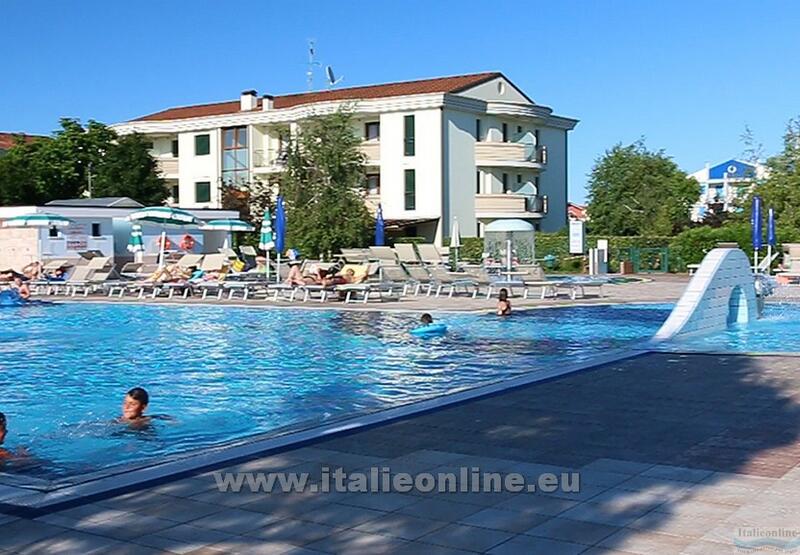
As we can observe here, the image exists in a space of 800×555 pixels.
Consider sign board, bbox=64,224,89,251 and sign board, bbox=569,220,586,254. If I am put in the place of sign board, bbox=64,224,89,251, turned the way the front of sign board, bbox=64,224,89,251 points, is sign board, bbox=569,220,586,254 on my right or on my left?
on my left

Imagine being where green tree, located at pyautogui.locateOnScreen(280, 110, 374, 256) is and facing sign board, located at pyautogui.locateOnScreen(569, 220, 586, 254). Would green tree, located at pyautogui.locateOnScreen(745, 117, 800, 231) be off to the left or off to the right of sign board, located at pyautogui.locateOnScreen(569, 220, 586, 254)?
left

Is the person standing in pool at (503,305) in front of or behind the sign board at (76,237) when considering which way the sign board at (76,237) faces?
in front

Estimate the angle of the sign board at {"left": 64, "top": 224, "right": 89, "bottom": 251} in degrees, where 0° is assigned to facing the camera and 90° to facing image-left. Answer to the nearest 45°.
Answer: approximately 0°

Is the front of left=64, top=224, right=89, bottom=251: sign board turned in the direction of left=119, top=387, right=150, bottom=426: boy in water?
yes

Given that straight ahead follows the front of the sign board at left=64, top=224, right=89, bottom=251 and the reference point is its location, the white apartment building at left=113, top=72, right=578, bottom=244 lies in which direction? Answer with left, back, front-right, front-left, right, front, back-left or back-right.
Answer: left

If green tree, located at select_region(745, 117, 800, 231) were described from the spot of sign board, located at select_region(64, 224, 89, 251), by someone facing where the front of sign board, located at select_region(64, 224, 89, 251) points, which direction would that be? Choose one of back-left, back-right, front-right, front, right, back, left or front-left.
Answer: left

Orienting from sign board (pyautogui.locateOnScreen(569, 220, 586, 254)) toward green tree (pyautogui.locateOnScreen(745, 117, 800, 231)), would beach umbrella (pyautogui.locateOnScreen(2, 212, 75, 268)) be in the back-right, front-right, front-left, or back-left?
back-left

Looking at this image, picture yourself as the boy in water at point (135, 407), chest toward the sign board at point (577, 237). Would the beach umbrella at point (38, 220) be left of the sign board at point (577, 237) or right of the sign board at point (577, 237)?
left

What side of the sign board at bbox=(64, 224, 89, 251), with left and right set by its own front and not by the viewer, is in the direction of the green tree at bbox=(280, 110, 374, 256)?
left

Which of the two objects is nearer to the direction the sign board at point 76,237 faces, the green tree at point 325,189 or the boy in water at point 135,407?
the boy in water
